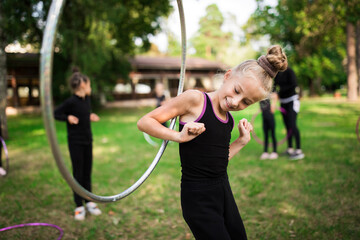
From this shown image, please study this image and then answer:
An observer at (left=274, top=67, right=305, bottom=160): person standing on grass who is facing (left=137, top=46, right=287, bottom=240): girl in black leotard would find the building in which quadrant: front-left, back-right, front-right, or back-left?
back-right

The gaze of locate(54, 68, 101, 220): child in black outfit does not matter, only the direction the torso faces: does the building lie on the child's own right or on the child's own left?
on the child's own left

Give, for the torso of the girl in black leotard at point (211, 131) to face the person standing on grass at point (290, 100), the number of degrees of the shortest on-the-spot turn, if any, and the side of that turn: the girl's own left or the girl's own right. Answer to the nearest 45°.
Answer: approximately 135° to the girl's own left

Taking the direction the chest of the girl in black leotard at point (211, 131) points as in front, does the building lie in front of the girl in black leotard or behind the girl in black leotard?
behind

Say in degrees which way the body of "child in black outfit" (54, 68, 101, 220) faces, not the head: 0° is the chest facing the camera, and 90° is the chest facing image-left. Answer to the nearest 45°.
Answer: approximately 315°

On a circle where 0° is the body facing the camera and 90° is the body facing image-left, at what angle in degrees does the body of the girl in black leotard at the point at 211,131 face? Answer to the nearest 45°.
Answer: approximately 315°
